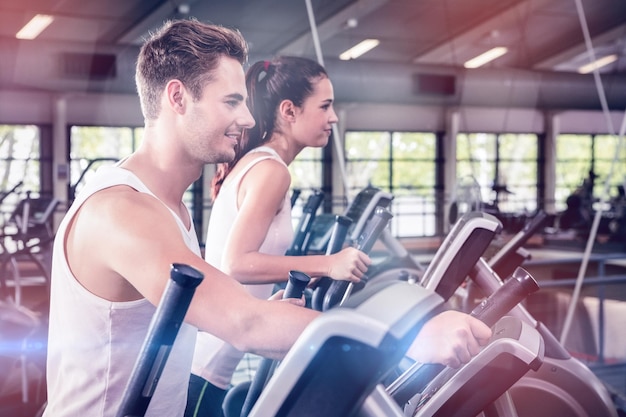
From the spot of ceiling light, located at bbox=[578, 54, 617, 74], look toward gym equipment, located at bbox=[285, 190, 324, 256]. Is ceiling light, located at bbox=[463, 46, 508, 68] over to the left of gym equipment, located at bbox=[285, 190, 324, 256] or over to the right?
right

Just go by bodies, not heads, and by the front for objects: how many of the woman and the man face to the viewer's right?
2

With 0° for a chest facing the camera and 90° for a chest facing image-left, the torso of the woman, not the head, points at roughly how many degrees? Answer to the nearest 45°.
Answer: approximately 270°

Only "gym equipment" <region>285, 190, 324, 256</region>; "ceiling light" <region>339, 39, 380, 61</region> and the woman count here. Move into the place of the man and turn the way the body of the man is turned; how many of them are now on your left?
3

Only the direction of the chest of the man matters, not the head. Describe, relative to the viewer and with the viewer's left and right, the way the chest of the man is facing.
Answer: facing to the right of the viewer

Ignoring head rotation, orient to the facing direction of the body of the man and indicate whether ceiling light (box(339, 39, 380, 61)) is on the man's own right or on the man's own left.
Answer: on the man's own left

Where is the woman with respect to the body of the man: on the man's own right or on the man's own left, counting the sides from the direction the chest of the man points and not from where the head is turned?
on the man's own left

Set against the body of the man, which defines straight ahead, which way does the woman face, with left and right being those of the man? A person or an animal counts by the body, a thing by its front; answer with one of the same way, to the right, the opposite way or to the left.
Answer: the same way

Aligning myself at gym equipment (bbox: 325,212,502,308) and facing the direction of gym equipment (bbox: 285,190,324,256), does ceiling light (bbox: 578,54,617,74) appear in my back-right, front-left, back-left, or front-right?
front-right

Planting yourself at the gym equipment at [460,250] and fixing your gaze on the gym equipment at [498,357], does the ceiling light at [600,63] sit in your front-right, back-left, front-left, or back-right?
back-left

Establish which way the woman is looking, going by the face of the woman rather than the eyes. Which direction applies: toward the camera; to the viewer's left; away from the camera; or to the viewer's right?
to the viewer's right

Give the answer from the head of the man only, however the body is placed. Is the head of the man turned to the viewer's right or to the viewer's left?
to the viewer's right
